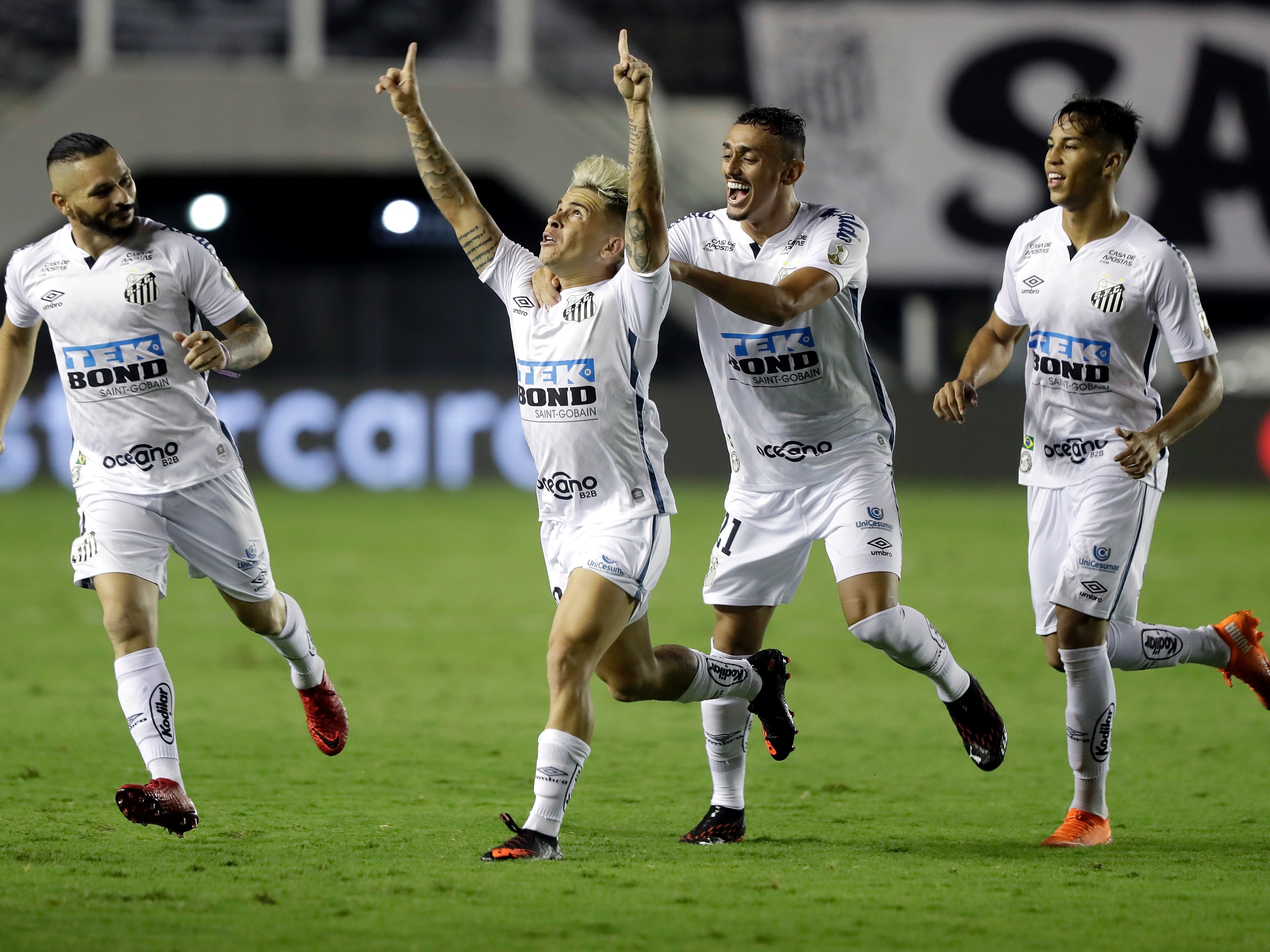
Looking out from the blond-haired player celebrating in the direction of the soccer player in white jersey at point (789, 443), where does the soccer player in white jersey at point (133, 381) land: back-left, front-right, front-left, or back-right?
back-left

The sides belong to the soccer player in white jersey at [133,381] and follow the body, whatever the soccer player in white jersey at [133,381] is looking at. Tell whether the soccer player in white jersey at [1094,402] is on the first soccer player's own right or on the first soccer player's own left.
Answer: on the first soccer player's own left

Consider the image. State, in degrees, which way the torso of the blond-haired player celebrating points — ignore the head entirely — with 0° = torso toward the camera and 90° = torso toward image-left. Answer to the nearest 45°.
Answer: approximately 45°

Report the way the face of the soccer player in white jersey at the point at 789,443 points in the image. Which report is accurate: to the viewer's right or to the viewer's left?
to the viewer's left

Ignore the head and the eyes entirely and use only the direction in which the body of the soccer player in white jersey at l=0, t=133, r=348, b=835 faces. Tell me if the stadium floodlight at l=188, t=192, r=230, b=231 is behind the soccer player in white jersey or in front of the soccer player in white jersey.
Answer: behind

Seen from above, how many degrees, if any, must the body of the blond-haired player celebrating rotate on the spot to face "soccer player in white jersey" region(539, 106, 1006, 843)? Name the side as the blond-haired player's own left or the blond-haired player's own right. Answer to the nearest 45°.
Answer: approximately 180°

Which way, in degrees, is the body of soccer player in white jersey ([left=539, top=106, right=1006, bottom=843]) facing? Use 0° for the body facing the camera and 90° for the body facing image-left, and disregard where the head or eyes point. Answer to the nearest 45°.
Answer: approximately 45°

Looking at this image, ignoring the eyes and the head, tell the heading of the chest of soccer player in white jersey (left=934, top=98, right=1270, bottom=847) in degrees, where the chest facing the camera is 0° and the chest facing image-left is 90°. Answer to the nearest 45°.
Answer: approximately 45°
